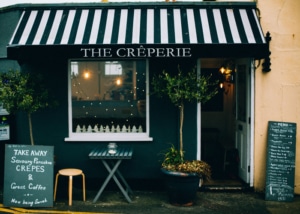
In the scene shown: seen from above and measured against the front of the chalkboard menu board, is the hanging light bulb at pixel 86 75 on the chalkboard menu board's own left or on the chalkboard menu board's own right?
on the chalkboard menu board's own right

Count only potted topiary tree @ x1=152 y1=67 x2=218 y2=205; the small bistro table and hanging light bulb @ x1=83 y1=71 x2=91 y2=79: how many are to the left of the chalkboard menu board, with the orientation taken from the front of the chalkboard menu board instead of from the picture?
0

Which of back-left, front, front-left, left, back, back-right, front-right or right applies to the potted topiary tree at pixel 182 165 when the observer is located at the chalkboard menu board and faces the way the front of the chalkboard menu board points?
front-right

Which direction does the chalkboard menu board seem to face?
toward the camera

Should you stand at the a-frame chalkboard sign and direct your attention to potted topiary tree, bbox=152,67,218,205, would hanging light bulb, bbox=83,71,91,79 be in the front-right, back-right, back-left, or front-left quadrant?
front-left

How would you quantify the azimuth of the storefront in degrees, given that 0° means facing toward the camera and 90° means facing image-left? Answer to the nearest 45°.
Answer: approximately 0°

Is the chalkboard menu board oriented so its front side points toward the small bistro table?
no

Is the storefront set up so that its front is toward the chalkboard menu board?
no

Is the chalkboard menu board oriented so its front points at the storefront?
no

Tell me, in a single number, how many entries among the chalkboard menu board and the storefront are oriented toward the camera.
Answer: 2

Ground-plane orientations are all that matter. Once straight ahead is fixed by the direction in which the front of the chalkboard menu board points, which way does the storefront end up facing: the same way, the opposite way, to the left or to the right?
the same way
